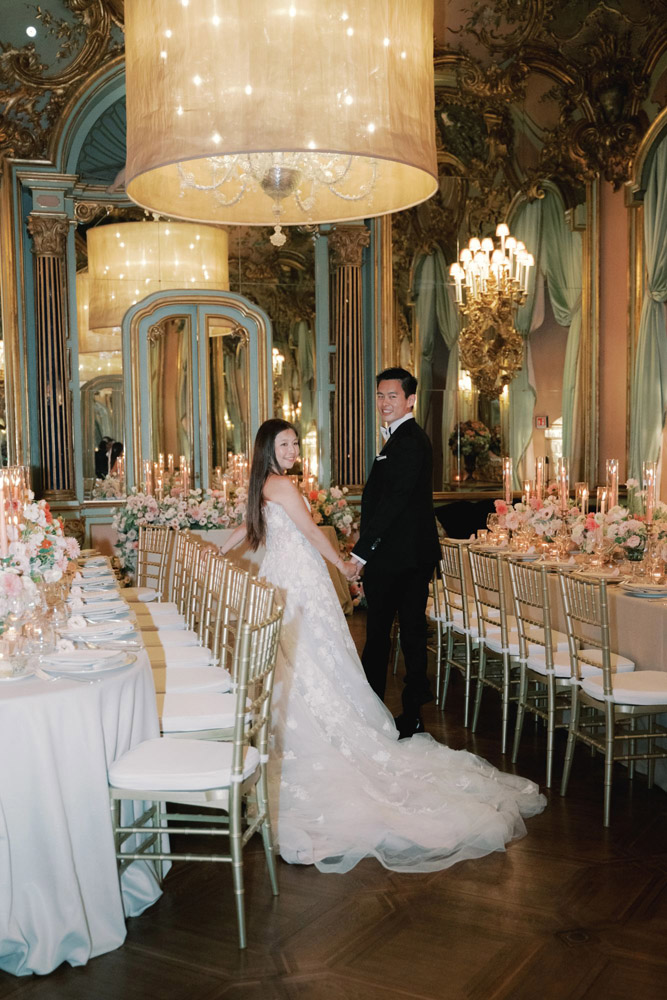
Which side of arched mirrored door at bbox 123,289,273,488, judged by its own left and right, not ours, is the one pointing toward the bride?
front

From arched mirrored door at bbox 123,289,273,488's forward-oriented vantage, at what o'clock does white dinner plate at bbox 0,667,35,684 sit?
The white dinner plate is roughly at 12 o'clock from the arched mirrored door.

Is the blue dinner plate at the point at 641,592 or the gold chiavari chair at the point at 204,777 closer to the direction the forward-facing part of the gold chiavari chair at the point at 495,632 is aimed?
the blue dinner plate

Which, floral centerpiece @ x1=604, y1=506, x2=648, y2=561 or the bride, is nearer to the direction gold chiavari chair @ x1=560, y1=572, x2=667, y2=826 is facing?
the floral centerpiece

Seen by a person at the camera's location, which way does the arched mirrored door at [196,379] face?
facing the viewer

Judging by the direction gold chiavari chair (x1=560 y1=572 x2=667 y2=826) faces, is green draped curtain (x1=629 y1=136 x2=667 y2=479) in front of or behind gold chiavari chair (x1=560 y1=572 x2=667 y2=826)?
in front

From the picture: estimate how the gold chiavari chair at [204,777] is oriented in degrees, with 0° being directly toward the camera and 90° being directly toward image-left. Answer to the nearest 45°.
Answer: approximately 90°

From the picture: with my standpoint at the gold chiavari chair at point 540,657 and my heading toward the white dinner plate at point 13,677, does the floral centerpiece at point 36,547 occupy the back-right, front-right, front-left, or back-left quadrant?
front-right

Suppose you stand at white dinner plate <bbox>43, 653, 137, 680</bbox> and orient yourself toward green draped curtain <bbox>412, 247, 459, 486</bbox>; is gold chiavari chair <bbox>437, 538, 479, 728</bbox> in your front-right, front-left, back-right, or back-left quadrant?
front-right

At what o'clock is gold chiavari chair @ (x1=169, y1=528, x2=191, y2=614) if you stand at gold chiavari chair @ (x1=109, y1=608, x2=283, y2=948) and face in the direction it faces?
gold chiavari chair @ (x1=169, y1=528, x2=191, y2=614) is roughly at 3 o'clock from gold chiavari chair @ (x1=109, y1=608, x2=283, y2=948).

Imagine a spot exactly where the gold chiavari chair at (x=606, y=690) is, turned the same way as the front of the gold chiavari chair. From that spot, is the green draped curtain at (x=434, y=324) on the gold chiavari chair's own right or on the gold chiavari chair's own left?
on the gold chiavari chair's own left

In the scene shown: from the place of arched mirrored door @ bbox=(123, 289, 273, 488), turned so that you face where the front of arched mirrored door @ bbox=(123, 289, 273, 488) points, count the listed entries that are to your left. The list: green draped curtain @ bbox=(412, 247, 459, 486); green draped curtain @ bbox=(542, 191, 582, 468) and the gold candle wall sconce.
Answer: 3

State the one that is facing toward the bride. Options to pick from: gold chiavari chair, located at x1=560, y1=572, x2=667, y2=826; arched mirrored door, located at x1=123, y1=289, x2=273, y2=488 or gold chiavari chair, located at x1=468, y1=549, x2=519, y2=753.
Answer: the arched mirrored door

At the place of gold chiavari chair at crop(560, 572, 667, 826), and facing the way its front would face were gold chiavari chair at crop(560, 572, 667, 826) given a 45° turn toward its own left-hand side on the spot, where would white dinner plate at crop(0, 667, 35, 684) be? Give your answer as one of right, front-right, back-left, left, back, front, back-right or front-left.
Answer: back-left

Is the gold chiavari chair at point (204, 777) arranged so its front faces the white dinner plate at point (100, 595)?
no

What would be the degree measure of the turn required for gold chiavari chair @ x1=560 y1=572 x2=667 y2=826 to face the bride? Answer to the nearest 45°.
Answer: approximately 135° to its left

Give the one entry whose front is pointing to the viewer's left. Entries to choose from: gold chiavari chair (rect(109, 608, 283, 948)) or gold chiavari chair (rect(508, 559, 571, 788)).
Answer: gold chiavari chair (rect(109, 608, 283, 948))

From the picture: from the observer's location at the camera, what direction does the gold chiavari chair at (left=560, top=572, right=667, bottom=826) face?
facing away from the viewer and to the right of the viewer

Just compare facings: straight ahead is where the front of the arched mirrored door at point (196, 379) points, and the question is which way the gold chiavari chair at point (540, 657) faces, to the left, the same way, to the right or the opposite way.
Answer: to the left

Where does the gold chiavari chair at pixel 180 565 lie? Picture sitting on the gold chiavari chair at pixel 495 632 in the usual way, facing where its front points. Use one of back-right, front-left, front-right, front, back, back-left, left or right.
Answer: back-left
